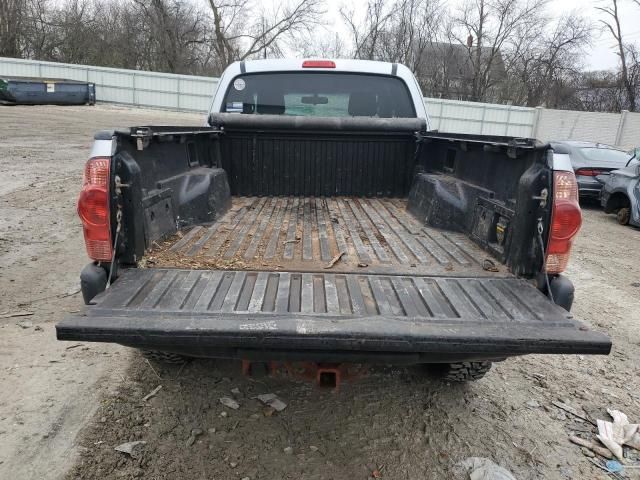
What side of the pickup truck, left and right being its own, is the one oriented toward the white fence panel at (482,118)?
front

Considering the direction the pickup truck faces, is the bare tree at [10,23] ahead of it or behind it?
ahead

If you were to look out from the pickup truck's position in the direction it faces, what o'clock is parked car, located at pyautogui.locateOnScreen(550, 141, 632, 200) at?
The parked car is roughly at 1 o'clock from the pickup truck.

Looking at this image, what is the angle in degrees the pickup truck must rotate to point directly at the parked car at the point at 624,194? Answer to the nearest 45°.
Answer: approximately 45° to its right

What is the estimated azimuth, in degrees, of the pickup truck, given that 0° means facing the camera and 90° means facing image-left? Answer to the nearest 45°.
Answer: approximately 180°

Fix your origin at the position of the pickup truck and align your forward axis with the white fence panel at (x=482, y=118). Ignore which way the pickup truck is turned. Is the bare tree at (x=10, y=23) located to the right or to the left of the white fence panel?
left
